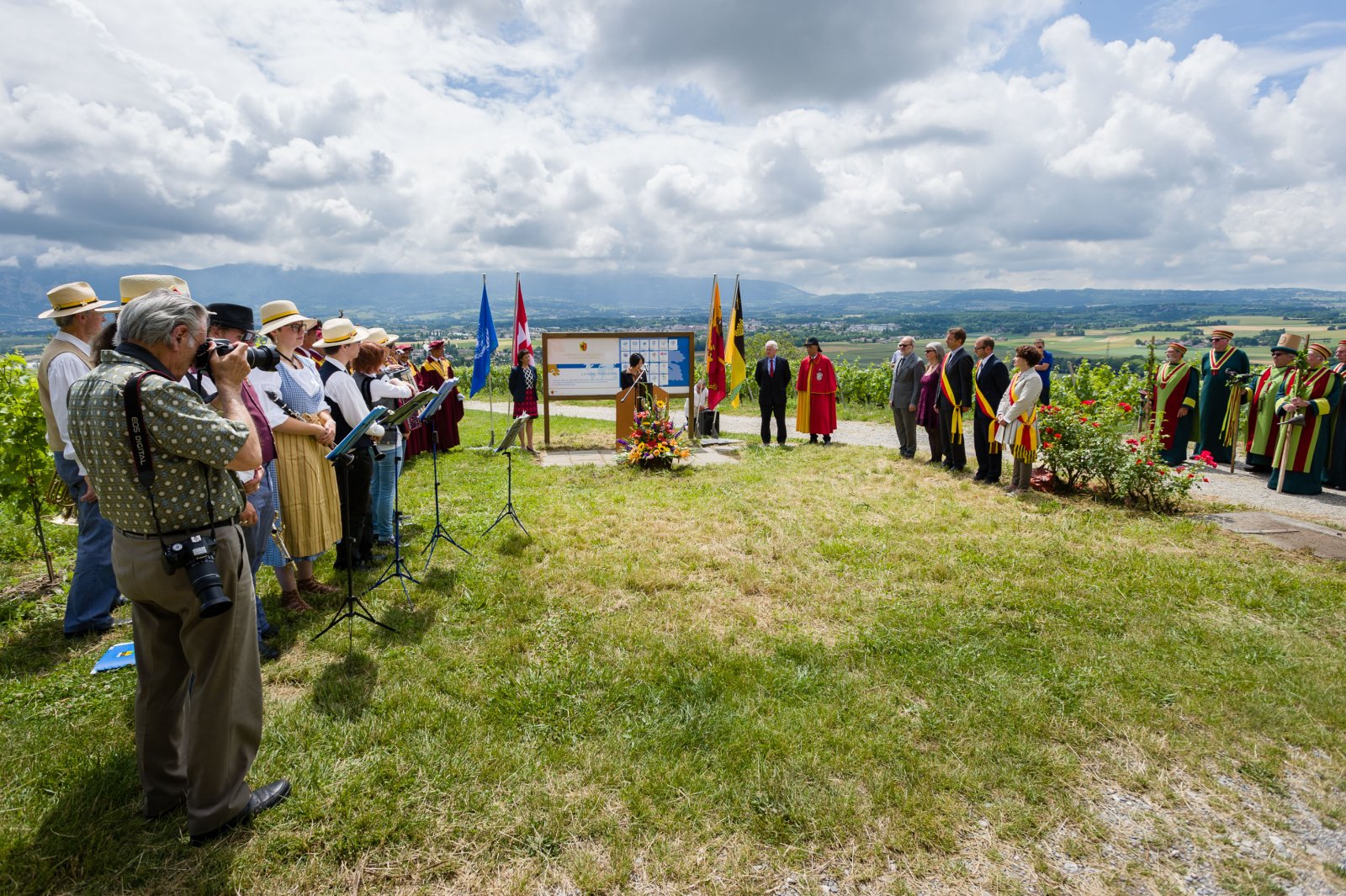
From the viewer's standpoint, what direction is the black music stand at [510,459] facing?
to the viewer's left

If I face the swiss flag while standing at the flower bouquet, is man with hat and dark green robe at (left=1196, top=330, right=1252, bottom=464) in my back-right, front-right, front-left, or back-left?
back-right

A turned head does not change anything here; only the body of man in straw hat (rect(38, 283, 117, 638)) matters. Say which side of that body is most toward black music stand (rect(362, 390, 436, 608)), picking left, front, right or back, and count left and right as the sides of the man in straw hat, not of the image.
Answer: front

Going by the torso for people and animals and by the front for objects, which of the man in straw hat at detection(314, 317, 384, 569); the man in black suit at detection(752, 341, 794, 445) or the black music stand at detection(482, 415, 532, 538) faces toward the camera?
the man in black suit

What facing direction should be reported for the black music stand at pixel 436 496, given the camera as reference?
facing to the left of the viewer

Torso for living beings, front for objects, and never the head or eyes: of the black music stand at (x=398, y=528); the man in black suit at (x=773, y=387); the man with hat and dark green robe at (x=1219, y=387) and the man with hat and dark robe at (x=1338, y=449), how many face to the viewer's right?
0

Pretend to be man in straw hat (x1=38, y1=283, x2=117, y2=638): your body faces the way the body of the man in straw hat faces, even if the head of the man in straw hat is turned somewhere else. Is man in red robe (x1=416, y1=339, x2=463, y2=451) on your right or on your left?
on your left

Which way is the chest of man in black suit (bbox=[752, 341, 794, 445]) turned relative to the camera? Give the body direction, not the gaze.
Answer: toward the camera

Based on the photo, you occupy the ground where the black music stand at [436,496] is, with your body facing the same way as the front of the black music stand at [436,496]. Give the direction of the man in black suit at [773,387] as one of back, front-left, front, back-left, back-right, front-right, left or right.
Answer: back-right

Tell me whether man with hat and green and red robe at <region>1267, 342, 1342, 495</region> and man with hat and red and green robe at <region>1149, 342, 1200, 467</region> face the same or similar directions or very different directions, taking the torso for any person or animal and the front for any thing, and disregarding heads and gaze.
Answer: same or similar directions

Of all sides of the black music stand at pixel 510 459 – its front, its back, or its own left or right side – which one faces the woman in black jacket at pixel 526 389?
right

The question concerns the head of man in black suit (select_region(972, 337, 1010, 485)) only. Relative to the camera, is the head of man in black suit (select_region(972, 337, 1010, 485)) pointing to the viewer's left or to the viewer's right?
to the viewer's left

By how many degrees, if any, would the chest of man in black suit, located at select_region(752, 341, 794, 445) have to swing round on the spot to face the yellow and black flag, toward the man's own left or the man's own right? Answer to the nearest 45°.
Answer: approximately 135° to the man's own right

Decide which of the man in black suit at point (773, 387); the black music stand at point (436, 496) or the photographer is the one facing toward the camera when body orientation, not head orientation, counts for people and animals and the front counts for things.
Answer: the man in black suit

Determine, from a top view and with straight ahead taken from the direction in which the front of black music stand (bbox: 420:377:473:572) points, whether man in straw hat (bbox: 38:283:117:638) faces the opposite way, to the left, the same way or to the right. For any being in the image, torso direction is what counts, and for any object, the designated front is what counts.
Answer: the opposite way
